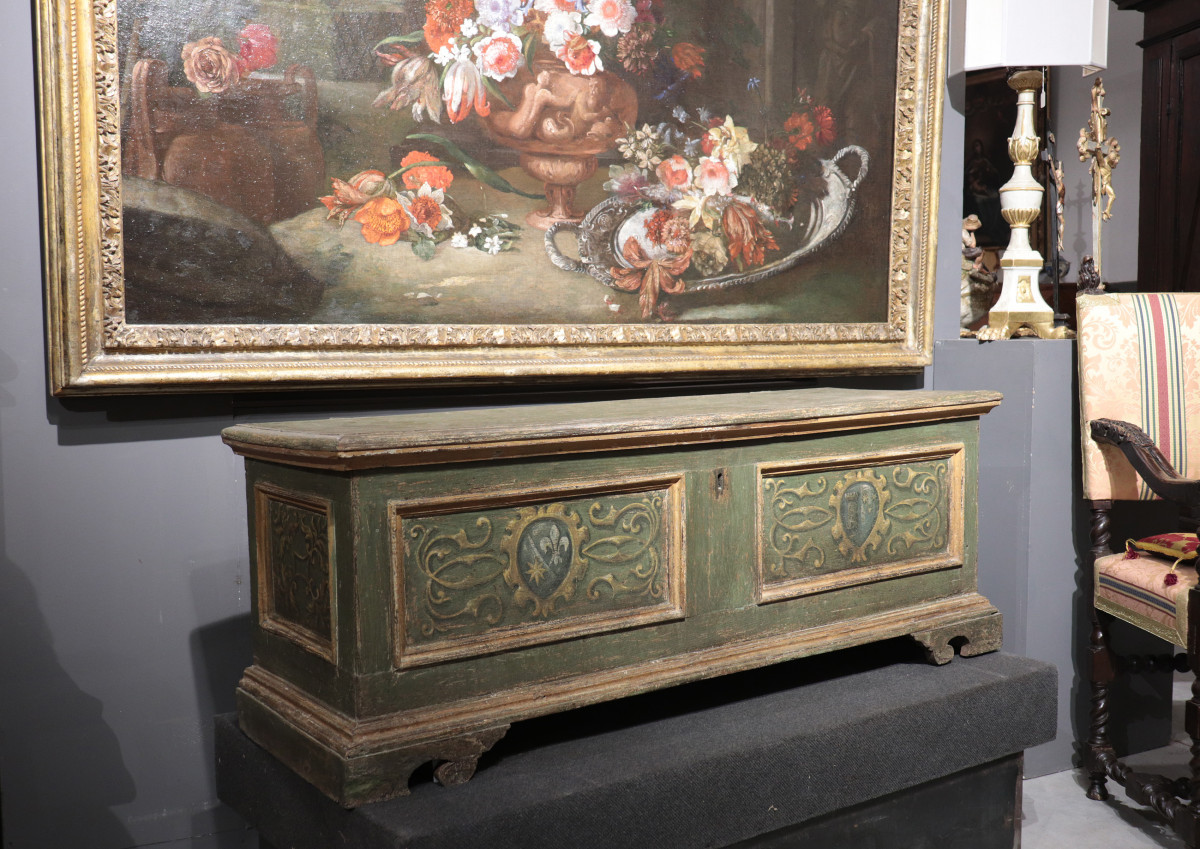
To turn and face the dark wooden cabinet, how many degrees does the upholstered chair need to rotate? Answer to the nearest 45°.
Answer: approximately 135° to its left

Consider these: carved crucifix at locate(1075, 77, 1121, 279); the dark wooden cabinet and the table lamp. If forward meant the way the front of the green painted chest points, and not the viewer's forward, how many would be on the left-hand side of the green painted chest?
3

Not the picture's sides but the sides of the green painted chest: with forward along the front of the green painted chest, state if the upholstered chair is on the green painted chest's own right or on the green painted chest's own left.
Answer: on the green painted chest's own left

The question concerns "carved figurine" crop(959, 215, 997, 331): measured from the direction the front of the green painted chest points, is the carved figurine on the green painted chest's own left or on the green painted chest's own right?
on the green painted chest's own left

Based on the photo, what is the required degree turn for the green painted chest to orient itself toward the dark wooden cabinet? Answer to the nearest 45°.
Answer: approximately 90° to its left

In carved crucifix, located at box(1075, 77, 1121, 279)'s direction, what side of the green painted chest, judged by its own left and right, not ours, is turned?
left
